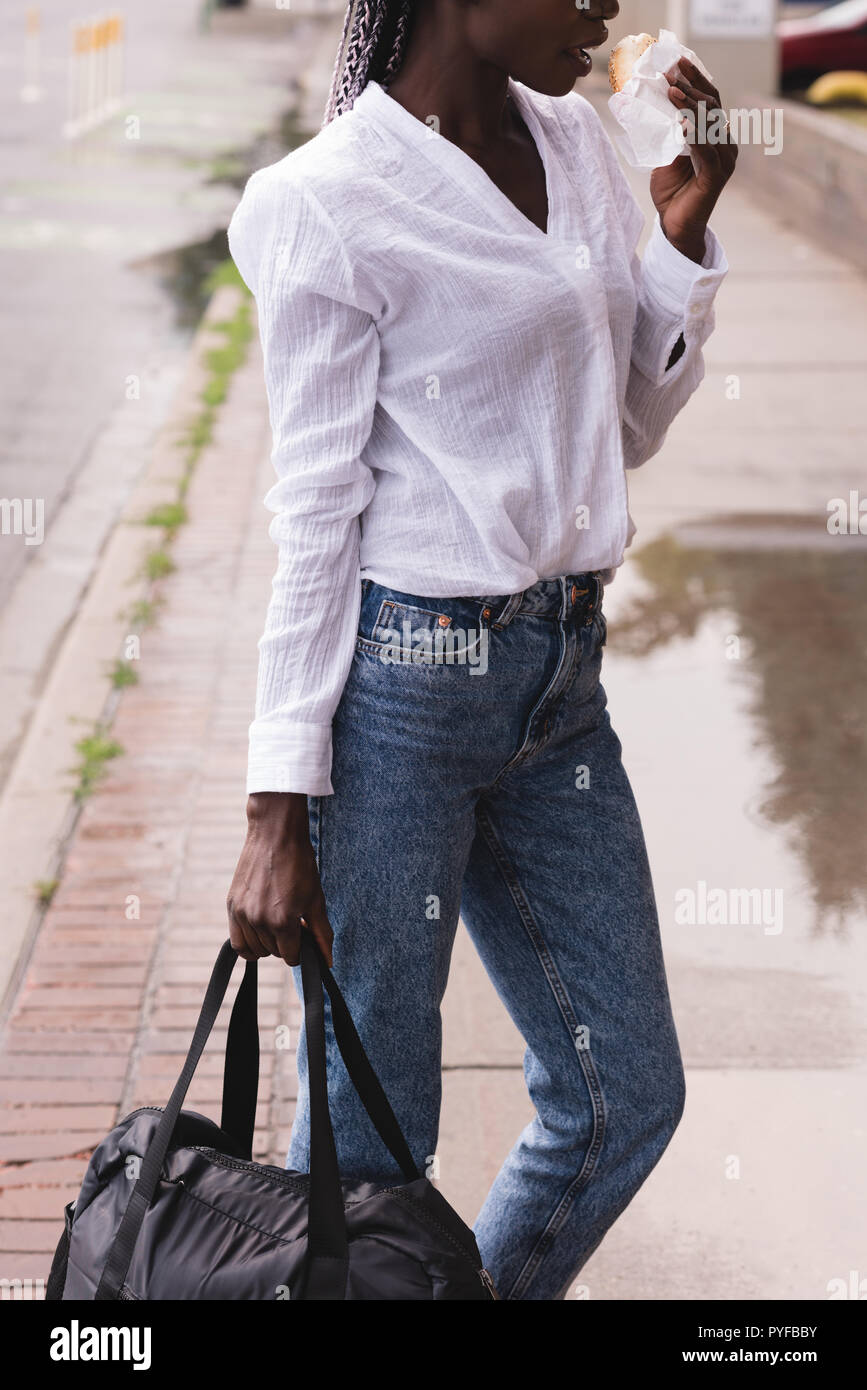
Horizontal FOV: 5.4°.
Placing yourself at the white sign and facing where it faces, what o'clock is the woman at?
The woman is roughly at 12 o'clock from the white sign.

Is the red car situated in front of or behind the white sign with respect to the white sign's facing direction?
behind

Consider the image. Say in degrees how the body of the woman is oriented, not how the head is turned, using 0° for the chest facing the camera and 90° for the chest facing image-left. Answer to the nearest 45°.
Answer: approximately 315°

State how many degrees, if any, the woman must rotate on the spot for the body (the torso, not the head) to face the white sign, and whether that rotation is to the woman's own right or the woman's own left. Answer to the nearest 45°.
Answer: approximately 135° to the woman's own left

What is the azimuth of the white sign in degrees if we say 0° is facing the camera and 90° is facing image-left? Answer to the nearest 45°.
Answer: approximately 0°

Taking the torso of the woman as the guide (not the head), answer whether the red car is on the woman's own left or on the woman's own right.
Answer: on the woman's own left
